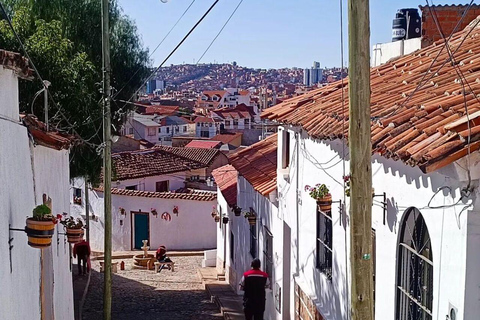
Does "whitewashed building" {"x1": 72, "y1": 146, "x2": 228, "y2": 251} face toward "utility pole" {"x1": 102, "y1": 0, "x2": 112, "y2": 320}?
yes

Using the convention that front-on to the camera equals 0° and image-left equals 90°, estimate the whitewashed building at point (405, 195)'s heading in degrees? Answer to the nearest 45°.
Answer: approximately 45°

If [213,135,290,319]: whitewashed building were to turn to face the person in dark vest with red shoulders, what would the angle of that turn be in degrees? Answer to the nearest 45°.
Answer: approximately 45° to its left

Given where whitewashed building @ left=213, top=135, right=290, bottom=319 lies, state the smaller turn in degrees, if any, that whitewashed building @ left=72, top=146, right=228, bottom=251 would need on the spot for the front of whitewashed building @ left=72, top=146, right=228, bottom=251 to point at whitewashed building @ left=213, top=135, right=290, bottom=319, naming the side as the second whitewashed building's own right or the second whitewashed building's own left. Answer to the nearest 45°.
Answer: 0° — it already faces it

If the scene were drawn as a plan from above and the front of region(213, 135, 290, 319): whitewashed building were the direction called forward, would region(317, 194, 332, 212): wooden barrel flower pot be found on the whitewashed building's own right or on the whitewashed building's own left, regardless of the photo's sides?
on the whitewashed building's own left

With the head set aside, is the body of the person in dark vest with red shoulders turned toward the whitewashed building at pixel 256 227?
yes

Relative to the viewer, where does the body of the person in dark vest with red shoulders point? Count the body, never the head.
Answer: away from the camera
